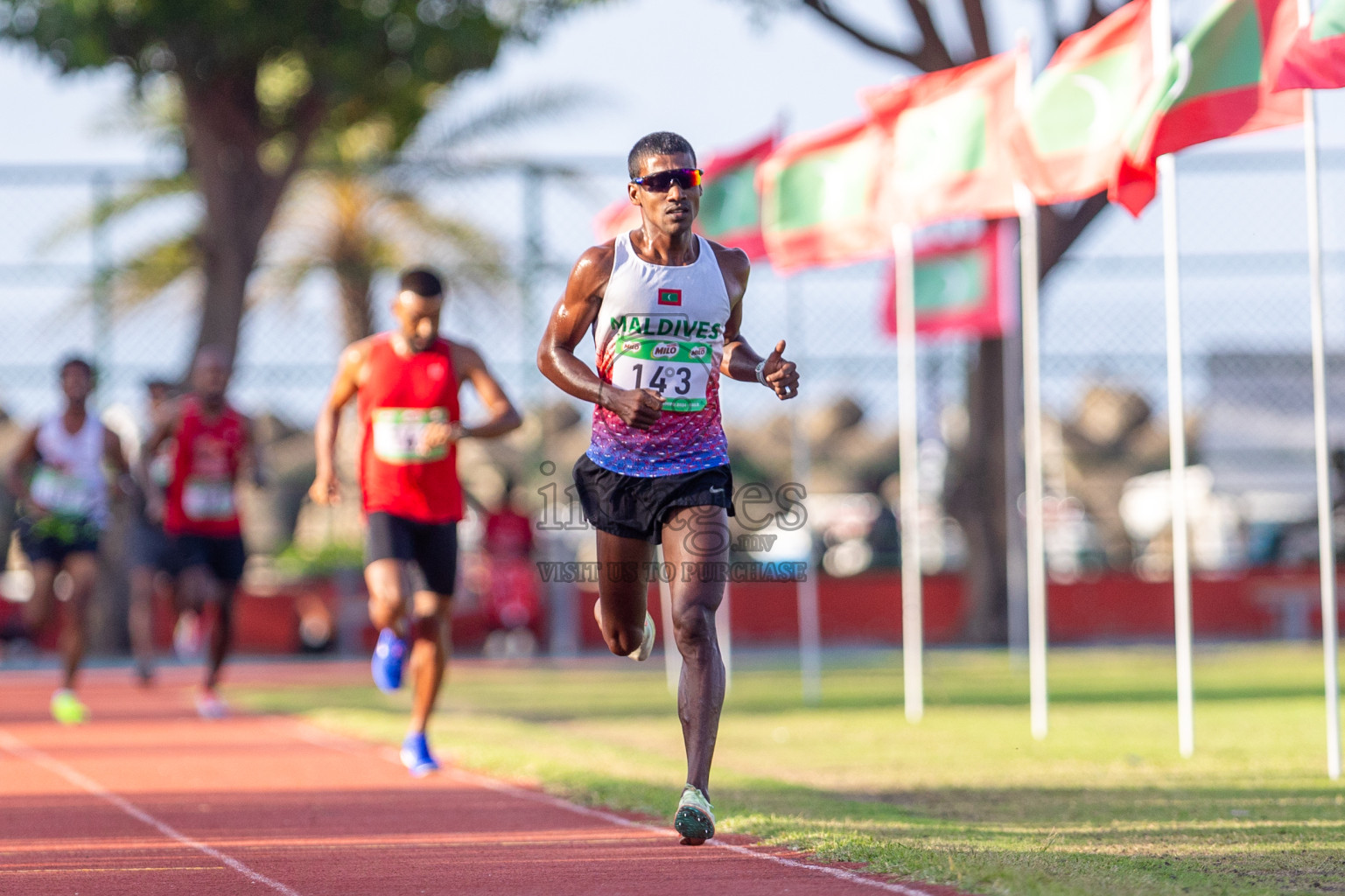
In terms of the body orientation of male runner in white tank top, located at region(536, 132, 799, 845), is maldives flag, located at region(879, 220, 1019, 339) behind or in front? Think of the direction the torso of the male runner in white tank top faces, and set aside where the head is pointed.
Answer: behind

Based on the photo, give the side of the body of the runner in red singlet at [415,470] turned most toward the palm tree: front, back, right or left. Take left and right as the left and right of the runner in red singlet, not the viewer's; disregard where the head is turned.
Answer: back

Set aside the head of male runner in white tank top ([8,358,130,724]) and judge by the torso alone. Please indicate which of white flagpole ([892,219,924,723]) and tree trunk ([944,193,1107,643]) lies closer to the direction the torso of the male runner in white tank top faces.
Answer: the white flagpole
